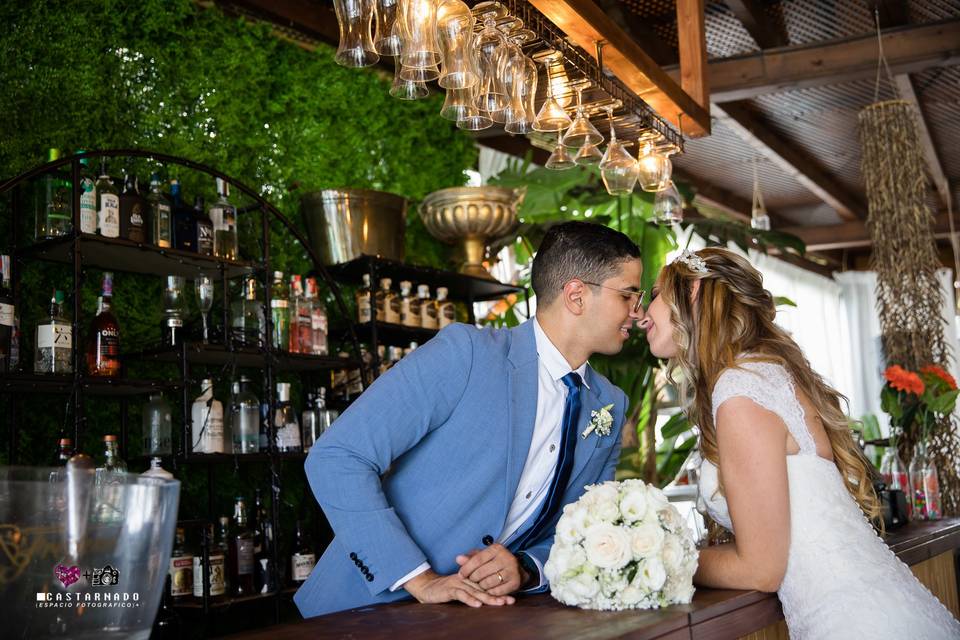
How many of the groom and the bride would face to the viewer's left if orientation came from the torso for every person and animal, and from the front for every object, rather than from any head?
1

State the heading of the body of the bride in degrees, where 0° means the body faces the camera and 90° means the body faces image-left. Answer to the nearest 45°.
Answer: approximately 90°

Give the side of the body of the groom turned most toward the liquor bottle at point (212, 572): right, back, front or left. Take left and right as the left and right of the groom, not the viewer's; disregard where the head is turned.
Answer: back

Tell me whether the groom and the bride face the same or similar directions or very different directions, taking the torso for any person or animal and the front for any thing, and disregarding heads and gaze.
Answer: very different directions

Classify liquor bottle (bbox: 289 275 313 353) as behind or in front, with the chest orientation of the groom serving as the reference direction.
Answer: behind

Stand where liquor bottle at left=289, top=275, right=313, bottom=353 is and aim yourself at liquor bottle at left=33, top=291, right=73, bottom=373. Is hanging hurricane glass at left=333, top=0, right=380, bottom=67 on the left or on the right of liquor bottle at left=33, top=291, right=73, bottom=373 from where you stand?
left

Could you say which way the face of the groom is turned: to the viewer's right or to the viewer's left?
to the viewer's right

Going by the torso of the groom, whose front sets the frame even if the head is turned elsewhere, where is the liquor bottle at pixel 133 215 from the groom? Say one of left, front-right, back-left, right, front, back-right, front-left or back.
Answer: back

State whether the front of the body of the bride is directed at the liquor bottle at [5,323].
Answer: yes

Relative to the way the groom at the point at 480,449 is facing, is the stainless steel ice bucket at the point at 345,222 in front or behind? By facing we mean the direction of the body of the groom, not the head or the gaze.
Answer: behind

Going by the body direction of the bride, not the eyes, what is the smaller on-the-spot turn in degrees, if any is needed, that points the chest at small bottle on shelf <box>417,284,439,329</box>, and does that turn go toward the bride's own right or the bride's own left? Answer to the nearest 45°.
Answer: approximately 45° to the bride's own right

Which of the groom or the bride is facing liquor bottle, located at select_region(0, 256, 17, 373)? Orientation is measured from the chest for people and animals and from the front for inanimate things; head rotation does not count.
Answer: the bride

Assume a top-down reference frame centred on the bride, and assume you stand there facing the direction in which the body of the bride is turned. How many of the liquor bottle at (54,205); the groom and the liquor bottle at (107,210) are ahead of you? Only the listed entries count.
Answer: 3

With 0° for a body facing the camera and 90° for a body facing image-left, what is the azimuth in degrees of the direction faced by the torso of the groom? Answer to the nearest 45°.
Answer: approximately 315°
